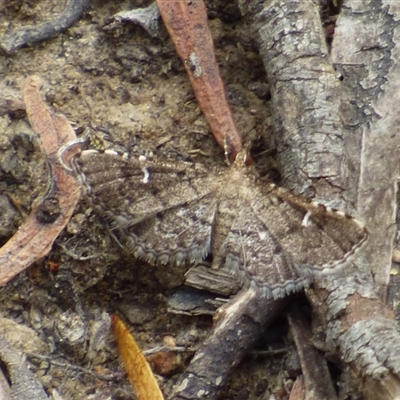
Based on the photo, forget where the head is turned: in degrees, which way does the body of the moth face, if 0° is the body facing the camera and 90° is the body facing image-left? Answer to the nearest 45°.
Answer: approximately 180°

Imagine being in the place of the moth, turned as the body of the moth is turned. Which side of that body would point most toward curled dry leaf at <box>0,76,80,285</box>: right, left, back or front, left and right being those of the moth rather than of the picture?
left

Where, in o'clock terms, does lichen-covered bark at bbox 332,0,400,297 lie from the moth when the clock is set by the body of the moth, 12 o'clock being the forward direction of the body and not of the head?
The lichen-covered bark is roughly at 3 o'clock from the moth.
